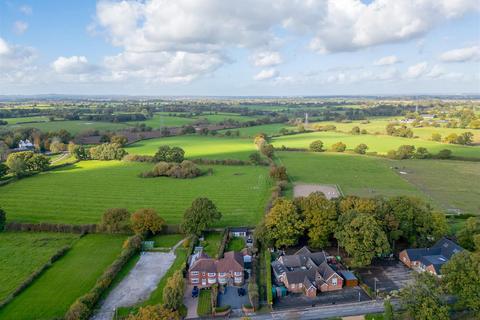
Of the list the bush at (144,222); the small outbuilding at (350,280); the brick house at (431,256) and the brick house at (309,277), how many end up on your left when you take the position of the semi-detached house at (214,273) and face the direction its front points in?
3

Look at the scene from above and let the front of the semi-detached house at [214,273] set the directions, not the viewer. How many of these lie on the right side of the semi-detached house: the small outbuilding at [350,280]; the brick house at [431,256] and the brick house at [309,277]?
0

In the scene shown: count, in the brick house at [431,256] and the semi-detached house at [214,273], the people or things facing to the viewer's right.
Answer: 0

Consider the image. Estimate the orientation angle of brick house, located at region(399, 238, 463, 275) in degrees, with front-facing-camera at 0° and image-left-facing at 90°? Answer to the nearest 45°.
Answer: approximately 45°

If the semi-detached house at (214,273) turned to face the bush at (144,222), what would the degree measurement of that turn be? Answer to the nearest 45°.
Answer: approximately 135° to its right

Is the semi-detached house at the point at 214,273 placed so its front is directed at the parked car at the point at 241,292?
no

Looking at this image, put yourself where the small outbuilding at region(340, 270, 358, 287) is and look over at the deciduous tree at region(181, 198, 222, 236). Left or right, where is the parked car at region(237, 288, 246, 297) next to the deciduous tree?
left

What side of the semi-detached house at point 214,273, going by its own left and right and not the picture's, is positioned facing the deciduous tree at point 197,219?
back

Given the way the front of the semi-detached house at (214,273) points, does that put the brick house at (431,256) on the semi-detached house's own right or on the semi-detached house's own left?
on the semi-detached house's own left

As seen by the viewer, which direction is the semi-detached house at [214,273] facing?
toward the camera

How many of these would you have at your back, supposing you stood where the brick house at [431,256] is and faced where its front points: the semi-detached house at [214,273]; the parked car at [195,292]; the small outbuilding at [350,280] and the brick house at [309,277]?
0
